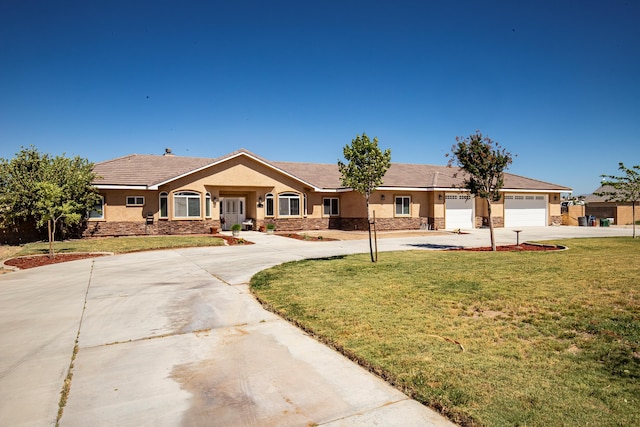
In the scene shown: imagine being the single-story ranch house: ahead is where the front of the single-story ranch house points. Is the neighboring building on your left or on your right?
on your left

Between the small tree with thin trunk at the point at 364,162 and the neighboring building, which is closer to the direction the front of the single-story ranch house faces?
the small tree with thin trunk

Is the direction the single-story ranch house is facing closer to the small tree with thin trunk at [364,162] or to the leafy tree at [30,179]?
the small tree with thin trunk

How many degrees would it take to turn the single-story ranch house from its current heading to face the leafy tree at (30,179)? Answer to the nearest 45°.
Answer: approximately 45° to its right

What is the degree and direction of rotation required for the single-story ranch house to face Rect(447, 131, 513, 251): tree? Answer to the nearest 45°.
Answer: approximately 45° to its left

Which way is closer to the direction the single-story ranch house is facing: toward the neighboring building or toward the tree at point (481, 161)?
the tree

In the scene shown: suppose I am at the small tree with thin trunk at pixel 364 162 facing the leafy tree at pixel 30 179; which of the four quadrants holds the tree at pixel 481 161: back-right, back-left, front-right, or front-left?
back-right

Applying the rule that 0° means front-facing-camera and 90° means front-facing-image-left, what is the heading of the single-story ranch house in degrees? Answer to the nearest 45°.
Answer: approximately 0°

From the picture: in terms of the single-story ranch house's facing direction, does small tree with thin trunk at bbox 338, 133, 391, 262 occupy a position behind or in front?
in front
